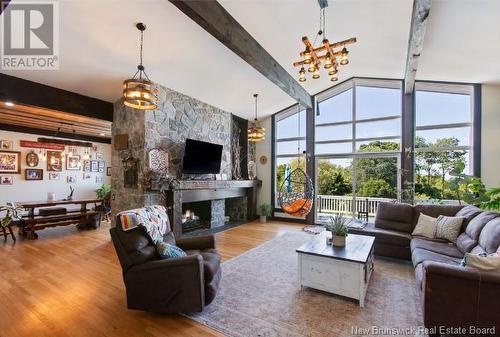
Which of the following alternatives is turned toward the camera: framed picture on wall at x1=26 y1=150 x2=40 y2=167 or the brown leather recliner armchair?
the framed picture on wall

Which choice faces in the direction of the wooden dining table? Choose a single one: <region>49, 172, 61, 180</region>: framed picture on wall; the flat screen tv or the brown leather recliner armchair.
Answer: the framed picture on wall

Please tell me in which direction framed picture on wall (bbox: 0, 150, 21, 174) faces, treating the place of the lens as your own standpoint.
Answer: facing the viewer

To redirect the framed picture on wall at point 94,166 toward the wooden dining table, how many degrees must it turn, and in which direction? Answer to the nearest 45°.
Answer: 0° — it already faces it

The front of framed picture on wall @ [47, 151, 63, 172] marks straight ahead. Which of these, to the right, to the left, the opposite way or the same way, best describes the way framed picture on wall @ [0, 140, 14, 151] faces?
the same way

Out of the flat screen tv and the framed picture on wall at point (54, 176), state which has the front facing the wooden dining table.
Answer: the framed picture on wall

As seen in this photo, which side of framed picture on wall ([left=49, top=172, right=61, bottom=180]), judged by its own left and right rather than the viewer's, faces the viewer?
front

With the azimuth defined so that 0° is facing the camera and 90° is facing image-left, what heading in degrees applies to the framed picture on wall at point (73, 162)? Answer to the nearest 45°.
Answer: approximately 0°

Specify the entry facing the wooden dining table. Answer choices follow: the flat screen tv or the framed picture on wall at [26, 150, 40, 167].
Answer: the framed picture on wall

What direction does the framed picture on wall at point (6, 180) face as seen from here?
toward the camera

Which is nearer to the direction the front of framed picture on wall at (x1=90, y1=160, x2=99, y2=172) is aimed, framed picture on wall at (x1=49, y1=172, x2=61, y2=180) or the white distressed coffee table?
the white distressed coffee table

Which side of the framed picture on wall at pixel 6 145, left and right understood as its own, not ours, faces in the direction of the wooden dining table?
front

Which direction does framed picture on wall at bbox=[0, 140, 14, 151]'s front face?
toward the camera

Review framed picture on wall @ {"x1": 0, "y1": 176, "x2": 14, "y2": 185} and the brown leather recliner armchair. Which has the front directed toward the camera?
the framed picture on wall
